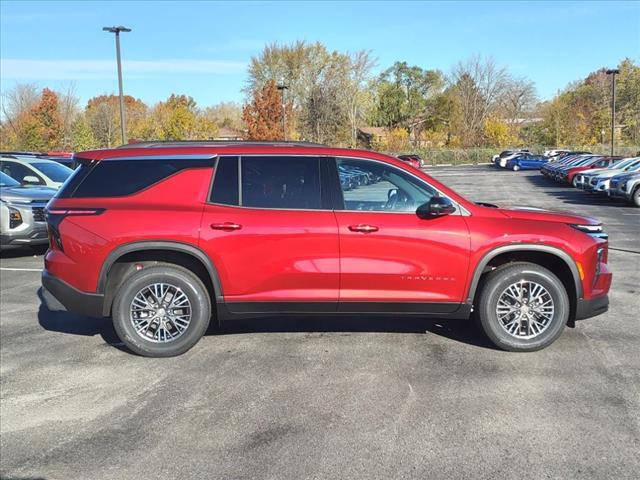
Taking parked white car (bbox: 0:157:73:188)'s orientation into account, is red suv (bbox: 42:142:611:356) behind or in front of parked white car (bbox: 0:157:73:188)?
in front

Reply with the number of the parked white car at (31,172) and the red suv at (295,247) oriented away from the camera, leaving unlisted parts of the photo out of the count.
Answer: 0

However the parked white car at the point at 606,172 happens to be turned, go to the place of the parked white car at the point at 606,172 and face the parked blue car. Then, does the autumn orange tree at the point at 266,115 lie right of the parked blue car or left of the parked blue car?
left

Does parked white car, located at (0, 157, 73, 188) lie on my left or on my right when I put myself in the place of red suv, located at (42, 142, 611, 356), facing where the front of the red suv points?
on my left

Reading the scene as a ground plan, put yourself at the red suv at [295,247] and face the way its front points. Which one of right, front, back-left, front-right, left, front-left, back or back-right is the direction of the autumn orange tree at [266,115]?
left

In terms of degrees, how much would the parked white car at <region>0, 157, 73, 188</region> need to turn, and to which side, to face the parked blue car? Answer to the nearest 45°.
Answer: approximately 90° to its left

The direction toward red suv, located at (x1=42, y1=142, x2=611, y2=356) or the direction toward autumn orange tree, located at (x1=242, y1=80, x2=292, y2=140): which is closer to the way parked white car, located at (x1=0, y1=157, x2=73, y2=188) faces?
the red suv

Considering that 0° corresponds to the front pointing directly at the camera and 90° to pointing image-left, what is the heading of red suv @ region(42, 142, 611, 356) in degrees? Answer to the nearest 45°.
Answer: approximately 270°

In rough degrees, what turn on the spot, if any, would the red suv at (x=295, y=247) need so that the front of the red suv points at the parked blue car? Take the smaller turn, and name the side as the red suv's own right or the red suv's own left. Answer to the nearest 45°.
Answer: approximately 90° to the red suv's own left

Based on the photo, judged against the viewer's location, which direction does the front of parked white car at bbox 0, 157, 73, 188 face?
facing the viewer and to the right of the viewer
